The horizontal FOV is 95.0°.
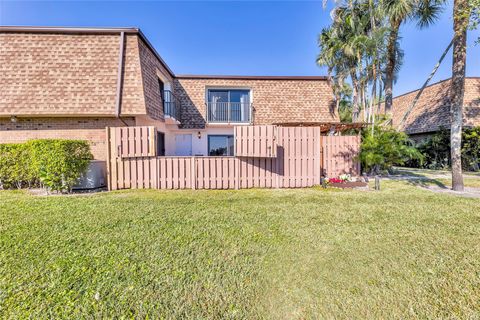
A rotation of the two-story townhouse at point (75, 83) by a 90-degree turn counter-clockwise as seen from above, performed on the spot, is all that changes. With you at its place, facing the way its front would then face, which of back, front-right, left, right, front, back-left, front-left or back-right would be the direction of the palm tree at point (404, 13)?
front

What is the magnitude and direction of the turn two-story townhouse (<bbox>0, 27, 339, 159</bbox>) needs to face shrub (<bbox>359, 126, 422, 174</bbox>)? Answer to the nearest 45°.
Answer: approximately 90° to its left

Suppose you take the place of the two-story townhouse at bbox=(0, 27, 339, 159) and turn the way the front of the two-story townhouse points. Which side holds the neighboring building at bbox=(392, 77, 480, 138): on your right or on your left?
on your left

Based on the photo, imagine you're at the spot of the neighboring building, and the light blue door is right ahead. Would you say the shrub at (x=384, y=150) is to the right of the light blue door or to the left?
left

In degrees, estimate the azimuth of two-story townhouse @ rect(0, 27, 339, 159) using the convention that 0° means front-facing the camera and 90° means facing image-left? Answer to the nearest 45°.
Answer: approximately 0°

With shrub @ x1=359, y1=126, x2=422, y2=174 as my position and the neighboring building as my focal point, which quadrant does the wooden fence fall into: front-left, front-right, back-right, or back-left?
back-left
